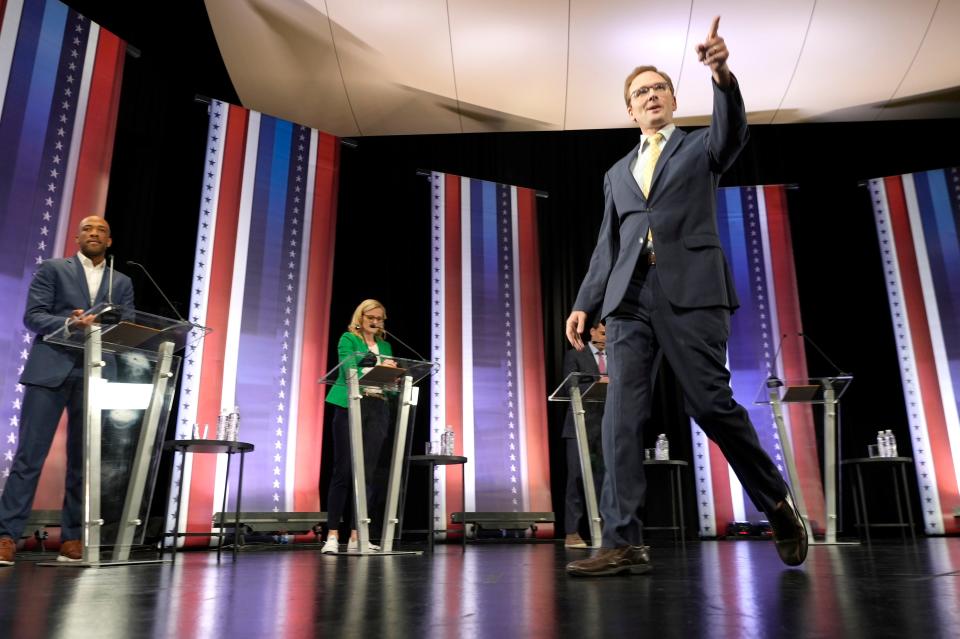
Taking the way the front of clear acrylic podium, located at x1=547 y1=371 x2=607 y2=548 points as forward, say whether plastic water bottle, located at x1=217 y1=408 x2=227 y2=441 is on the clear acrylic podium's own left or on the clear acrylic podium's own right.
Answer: on the clear acrylic podium's own right

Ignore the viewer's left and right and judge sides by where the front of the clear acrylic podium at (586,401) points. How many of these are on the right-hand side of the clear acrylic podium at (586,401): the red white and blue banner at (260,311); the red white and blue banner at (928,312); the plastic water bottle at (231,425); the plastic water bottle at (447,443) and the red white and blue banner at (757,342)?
3

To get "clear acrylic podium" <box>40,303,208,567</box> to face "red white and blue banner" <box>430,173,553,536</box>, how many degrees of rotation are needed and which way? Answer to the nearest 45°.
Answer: approximately 90° to its left

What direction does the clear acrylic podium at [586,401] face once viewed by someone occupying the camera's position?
facing the viewer

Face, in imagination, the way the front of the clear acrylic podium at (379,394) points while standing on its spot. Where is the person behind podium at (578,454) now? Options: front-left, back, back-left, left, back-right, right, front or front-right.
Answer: back-left

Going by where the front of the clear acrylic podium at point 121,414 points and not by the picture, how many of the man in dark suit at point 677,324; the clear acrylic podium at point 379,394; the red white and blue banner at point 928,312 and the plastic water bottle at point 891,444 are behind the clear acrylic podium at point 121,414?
0

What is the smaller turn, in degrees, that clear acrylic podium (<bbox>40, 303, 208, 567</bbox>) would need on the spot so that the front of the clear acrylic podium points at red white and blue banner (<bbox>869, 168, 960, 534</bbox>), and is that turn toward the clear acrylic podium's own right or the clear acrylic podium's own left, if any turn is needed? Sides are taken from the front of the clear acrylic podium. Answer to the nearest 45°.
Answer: approximately 45° to the clear acrylic podium's own left

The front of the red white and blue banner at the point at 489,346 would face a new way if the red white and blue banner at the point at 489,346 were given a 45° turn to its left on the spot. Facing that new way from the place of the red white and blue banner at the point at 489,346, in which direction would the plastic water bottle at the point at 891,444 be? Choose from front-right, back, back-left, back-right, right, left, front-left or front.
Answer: front-left

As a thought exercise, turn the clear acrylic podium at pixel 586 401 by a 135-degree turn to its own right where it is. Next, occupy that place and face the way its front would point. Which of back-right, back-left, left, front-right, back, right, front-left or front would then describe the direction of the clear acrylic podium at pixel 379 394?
left

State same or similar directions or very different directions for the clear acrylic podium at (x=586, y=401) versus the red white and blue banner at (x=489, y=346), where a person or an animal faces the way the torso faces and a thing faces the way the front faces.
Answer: same or similar directions

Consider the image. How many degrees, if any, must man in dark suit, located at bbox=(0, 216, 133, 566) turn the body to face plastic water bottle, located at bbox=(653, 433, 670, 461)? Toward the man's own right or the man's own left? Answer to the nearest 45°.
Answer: approximately 45° to the man's own left

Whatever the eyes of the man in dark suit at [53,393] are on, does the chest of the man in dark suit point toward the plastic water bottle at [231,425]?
no

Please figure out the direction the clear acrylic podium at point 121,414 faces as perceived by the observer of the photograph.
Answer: facing the viewer and to the right of the viewer

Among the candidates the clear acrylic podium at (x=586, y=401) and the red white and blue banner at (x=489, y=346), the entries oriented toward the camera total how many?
2

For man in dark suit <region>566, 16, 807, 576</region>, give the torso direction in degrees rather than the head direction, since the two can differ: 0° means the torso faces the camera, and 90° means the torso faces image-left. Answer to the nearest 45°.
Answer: approximately 45°

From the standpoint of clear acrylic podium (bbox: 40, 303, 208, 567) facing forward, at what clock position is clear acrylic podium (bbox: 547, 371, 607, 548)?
clear acrylic podium (bbox: 547, 371, 607, 548) is roughly at 10 o'clock from clear acrylic podium (bbox: 40, 303, 208, 567).

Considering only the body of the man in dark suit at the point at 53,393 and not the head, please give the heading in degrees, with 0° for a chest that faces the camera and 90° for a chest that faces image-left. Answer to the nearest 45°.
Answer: approximately 315°

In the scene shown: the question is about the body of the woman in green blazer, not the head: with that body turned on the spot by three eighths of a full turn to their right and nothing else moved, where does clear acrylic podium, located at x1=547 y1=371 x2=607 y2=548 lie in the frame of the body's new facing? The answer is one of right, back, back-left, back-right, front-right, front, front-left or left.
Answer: back

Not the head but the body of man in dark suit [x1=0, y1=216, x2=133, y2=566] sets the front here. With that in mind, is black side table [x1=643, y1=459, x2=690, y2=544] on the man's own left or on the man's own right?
on the man's own left

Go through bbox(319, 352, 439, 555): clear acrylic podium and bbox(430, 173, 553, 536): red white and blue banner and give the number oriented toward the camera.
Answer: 2
